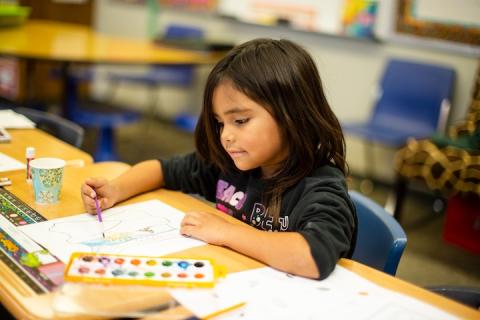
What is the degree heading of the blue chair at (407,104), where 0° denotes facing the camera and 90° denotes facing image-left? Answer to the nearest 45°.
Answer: approximately 45°

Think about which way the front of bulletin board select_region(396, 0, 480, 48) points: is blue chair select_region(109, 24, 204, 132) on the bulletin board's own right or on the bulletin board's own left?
on the bulletin board's own right

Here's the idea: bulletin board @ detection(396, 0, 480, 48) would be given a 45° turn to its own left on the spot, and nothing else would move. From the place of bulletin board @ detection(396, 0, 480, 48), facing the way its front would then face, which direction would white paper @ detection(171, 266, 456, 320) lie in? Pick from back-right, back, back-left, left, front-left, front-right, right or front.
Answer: front

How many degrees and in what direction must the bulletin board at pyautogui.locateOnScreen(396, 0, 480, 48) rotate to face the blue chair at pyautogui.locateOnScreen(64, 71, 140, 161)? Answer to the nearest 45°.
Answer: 0° — it already faces it

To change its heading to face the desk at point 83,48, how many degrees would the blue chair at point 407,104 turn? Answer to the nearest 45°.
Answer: approximately 45° to its right

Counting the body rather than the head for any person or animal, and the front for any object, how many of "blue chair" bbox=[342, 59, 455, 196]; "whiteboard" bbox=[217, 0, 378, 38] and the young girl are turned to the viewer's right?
0

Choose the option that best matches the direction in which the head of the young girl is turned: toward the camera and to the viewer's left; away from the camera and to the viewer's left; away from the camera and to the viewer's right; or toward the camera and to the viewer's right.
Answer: toward the camera and to the viewer's left

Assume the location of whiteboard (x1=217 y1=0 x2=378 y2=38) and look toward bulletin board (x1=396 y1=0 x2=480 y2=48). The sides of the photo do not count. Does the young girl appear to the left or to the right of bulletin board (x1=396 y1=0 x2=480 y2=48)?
right

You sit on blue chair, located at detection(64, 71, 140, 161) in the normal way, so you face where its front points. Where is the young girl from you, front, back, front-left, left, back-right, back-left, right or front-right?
right
